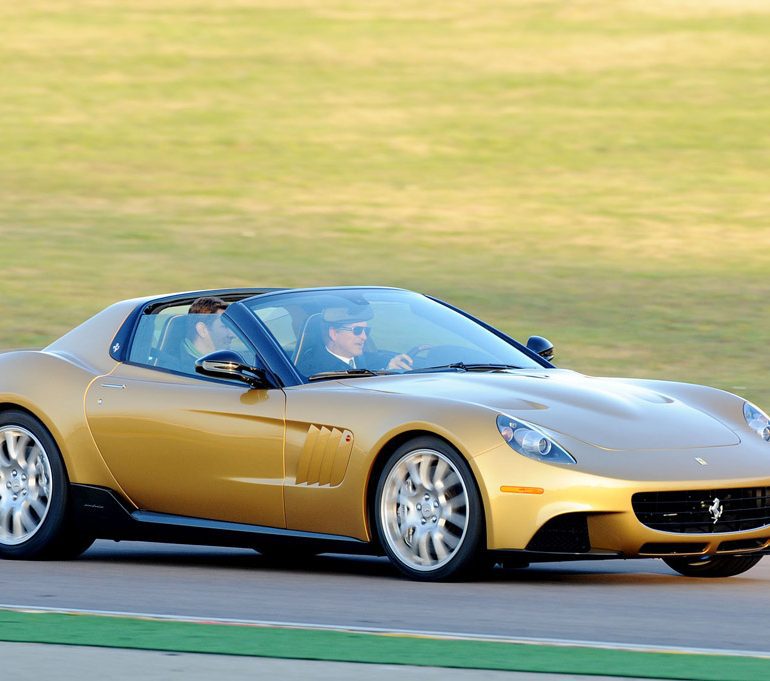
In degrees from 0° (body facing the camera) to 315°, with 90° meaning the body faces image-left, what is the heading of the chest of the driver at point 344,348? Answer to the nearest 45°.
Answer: approximately 315°
